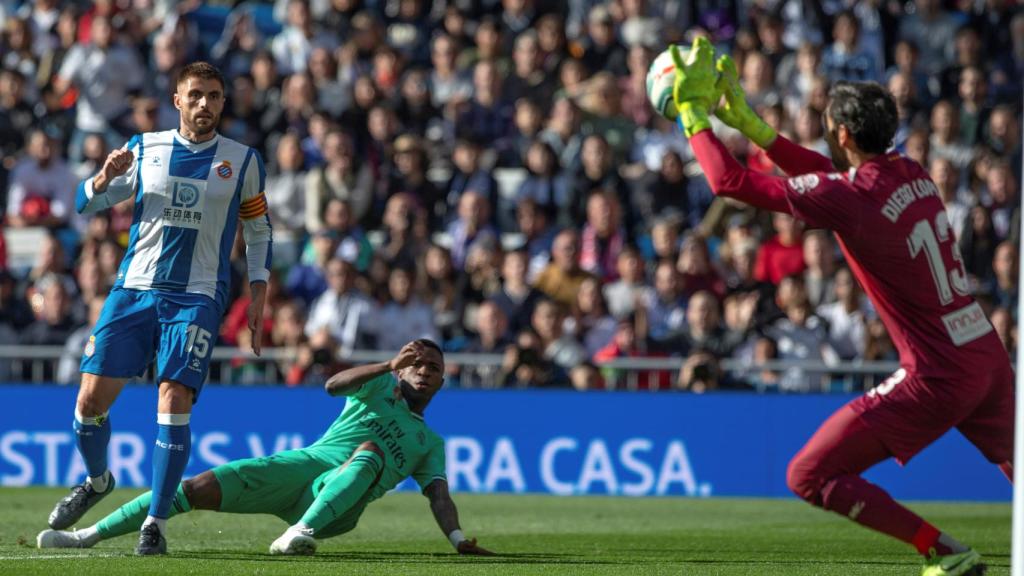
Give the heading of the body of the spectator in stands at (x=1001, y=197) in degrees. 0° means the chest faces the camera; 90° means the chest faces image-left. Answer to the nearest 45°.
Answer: approximately 0°

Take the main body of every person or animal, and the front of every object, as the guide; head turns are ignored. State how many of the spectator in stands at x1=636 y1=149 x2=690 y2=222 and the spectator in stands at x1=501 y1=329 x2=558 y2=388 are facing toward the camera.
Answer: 2

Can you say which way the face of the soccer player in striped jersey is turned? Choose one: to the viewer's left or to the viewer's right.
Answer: to the viewer's right

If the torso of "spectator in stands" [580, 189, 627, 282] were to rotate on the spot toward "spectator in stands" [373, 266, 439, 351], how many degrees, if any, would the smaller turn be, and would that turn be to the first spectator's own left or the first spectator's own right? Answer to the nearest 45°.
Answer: approximately 45° to the first spectator's own right

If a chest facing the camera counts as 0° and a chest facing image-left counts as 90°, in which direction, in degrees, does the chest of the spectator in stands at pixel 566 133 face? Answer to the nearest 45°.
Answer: approximately 0°

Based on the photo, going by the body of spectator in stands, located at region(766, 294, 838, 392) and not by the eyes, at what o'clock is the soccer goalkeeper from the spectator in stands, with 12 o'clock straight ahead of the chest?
The soccer goalkeeper is roughly at 12 o'clock from the spectator in stands.
